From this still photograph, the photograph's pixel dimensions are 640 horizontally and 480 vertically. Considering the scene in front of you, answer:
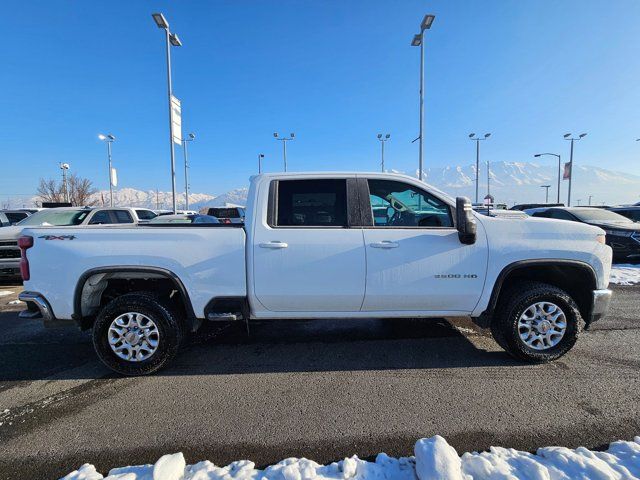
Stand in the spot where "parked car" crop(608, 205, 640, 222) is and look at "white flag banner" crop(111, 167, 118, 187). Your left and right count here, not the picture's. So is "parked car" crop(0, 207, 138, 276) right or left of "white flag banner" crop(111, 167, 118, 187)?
left

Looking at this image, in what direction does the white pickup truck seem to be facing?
to the viewer's right

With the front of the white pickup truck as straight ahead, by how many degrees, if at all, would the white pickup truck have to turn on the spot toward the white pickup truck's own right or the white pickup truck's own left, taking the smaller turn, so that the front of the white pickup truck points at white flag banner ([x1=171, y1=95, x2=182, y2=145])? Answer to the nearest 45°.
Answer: approximately 135° to the white pickup truck's own left

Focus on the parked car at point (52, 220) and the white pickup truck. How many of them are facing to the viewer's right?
1

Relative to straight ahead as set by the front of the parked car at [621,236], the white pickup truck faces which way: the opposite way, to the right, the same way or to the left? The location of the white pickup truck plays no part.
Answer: to the left

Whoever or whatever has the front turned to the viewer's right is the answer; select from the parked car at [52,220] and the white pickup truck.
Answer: the white pickup truck

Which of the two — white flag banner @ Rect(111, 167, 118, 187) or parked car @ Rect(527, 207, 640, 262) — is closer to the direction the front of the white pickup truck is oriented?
the parked car

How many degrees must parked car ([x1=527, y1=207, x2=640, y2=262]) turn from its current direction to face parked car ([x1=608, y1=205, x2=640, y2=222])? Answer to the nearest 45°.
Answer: approximately 135° to its left

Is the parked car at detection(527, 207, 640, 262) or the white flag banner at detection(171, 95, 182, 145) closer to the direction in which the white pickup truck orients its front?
the parked car

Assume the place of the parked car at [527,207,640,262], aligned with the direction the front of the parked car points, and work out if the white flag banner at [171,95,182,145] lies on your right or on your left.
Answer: on your right

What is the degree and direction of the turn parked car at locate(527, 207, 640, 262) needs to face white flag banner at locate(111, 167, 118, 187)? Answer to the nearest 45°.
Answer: approximately 135° to its right

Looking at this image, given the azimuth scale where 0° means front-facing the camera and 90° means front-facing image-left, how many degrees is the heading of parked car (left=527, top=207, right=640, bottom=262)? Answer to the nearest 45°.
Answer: approximately 315°
